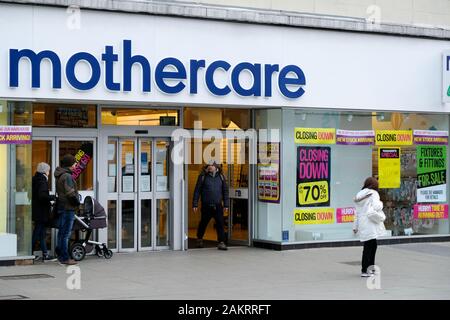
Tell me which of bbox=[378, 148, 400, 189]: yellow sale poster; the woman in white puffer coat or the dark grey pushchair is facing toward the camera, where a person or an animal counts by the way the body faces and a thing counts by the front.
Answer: the yellow sale poster

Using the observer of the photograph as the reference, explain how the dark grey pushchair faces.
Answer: facing to the right of the viewer

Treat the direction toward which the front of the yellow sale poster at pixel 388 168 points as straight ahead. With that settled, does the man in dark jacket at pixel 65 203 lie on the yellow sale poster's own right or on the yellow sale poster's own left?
on the yellow sale poster's own right

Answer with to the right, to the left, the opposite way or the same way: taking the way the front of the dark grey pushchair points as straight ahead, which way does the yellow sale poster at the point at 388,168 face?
to the right

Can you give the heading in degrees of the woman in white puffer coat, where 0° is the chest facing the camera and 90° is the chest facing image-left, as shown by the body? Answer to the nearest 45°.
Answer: approximately 225°

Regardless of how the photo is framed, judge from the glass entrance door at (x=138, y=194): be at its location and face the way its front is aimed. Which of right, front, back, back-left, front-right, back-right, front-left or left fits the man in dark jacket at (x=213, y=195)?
left

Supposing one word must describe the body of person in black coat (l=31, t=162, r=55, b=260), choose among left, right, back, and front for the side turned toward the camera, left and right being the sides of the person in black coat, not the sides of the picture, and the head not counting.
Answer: right

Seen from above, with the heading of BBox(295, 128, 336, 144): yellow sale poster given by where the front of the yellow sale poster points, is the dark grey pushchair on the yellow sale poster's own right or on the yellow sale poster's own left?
on the yellow sale poster's own right

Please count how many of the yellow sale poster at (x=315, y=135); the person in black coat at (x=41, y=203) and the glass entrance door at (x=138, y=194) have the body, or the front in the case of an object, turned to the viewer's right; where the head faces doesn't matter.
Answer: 1

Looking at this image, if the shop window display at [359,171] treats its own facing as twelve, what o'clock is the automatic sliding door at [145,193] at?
The automatic sliding door is roughly at 2 o'clock from the shop window display.
